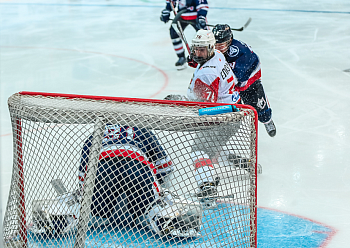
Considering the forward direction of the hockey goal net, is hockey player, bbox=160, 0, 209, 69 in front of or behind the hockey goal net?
in front

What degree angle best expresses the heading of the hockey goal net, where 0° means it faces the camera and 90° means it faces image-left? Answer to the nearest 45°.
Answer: approximately 180°

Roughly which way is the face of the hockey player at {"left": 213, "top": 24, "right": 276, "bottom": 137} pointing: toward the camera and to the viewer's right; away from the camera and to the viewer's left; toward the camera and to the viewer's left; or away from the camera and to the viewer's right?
toward the camera and to the viewer's left

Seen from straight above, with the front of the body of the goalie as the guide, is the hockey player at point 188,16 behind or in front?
in front

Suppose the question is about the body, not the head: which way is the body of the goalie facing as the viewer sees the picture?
away from the camera
